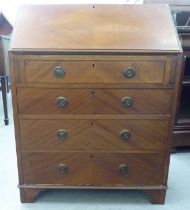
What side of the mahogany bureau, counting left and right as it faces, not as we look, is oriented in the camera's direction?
front
